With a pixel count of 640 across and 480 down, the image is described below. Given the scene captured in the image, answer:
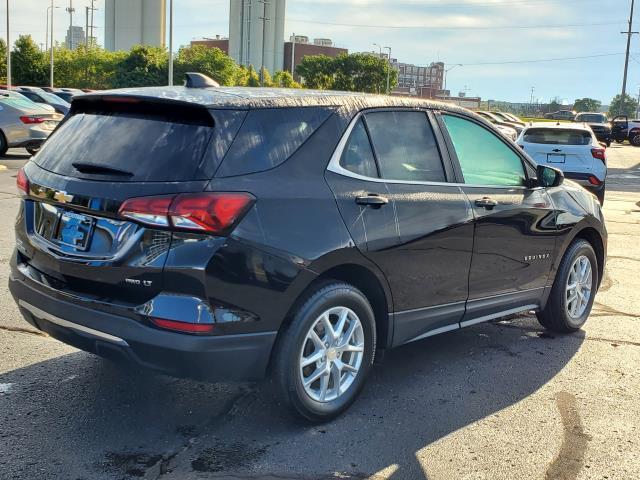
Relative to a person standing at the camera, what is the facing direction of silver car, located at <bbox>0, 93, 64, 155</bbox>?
facing away from the viewer and to the left of the viewer

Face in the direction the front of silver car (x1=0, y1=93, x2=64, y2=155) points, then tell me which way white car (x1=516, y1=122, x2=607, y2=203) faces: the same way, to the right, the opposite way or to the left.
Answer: to the right

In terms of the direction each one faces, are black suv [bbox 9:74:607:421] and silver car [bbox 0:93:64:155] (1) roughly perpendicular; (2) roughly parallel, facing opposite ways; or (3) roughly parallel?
roughly perpendicular

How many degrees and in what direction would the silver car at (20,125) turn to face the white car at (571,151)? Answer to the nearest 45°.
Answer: approximately 180°

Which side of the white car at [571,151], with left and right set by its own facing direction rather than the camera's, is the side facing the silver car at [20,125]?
left

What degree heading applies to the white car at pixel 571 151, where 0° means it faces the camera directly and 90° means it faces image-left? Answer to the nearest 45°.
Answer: approximately 180°

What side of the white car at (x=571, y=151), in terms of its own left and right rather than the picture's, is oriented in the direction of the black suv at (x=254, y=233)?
back

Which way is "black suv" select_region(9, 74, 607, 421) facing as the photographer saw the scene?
facing away from the viewer and to the right of the viewer
